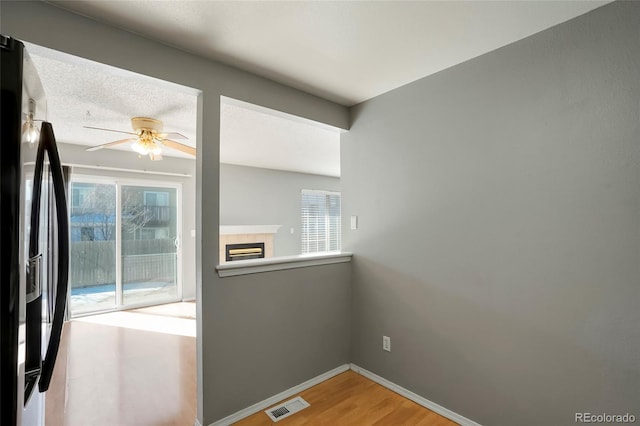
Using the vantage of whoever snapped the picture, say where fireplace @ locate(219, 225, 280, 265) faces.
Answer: facing the viewer and to the right of the viewer

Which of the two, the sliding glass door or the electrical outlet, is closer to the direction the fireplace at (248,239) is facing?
the electrical outlet

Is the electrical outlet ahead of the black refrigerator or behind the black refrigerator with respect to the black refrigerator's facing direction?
ahead

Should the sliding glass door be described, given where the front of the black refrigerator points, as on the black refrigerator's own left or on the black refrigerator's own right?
on the black refrigerator's own left

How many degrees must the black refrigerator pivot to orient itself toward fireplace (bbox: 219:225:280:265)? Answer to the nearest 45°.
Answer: approximately 45° to its left

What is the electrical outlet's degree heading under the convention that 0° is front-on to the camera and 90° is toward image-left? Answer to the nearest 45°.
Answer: approximately 45°

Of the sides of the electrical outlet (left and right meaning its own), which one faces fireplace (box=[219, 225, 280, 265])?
right

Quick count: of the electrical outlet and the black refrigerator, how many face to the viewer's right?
1

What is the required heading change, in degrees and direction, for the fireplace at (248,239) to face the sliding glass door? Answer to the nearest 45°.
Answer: approximately 135° to its right

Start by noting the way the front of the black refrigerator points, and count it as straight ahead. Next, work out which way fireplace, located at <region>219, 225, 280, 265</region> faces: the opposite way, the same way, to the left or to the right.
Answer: to the right

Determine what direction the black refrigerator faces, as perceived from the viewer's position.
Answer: facing to the right of the viewer
